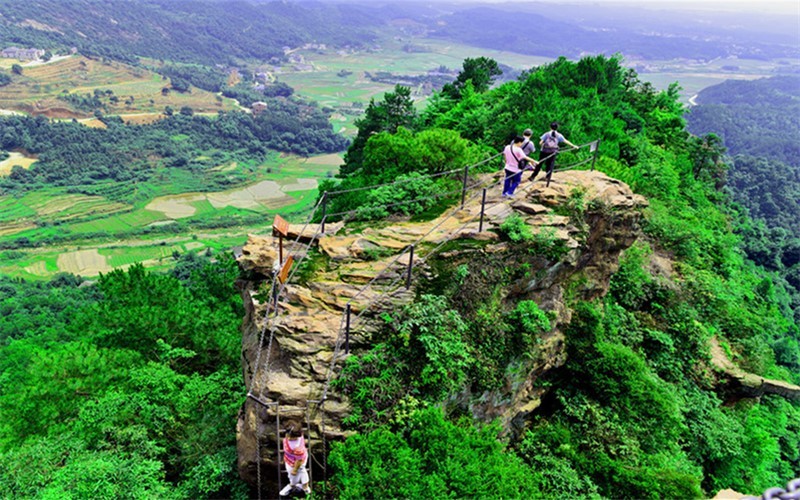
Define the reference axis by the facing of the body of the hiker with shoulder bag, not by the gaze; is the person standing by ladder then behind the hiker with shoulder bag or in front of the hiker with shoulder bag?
behind

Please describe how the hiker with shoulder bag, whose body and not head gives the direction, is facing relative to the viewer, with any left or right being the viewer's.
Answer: facing away from the viewer and to the right of the viewer
